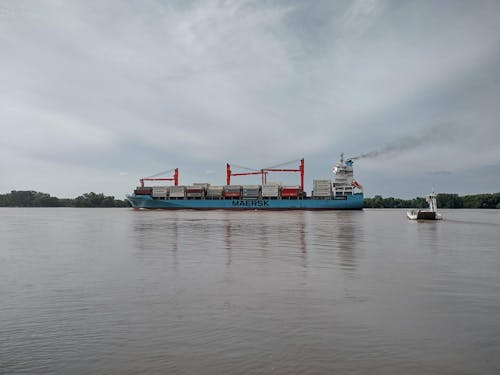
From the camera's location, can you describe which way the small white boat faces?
facing to the left of the viewer
